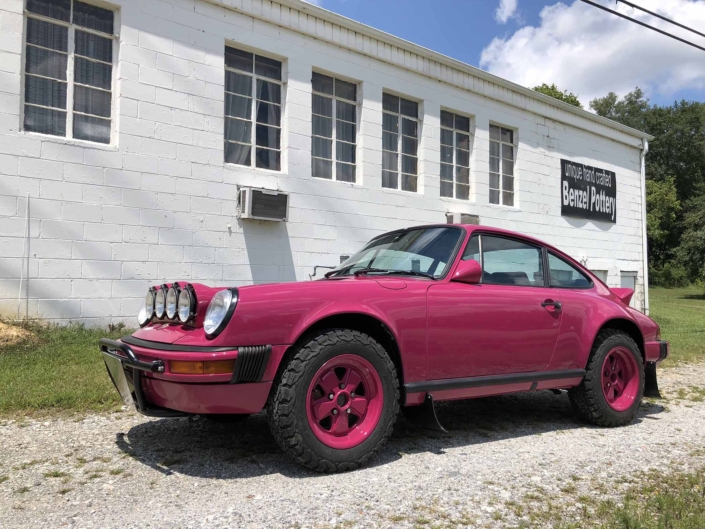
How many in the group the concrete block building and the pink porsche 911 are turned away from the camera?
0

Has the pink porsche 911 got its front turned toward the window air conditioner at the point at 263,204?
no

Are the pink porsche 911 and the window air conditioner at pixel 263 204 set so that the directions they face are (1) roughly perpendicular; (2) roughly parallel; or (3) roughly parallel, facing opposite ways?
roughly perpendicular

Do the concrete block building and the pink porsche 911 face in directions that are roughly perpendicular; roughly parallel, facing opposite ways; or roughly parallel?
roughly perpendicular

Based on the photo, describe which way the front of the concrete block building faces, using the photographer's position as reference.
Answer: facing the viewer and to the right of the viewer

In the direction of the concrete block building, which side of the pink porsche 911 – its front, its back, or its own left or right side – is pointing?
right
